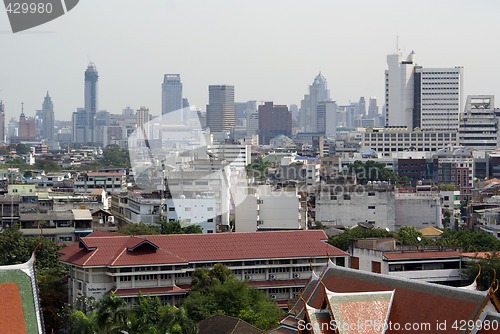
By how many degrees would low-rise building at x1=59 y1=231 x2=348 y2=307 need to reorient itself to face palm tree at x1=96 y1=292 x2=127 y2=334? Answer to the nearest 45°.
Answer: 0° — it already faces it

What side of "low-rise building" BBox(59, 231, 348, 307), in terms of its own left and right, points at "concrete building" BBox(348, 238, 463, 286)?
left

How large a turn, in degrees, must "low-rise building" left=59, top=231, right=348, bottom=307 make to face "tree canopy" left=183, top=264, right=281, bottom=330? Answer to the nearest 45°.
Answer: approximately 45° to its left

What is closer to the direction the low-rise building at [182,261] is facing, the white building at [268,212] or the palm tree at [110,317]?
the palm tree

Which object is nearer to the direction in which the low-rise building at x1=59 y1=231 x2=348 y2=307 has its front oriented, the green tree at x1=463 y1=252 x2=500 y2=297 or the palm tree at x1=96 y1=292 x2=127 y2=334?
the palm tree

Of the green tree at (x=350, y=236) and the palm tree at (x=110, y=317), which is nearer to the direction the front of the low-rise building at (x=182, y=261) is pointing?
the palm tree

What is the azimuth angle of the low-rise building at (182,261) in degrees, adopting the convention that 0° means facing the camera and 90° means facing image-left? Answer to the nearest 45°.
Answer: approximately 0°

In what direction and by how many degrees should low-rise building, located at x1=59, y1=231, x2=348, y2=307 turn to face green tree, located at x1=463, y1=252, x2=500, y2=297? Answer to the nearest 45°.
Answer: approximately 90° to its left

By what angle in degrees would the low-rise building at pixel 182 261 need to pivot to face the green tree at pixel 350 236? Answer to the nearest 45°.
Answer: approximately 135° to its left

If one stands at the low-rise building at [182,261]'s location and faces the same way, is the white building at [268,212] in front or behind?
behind
